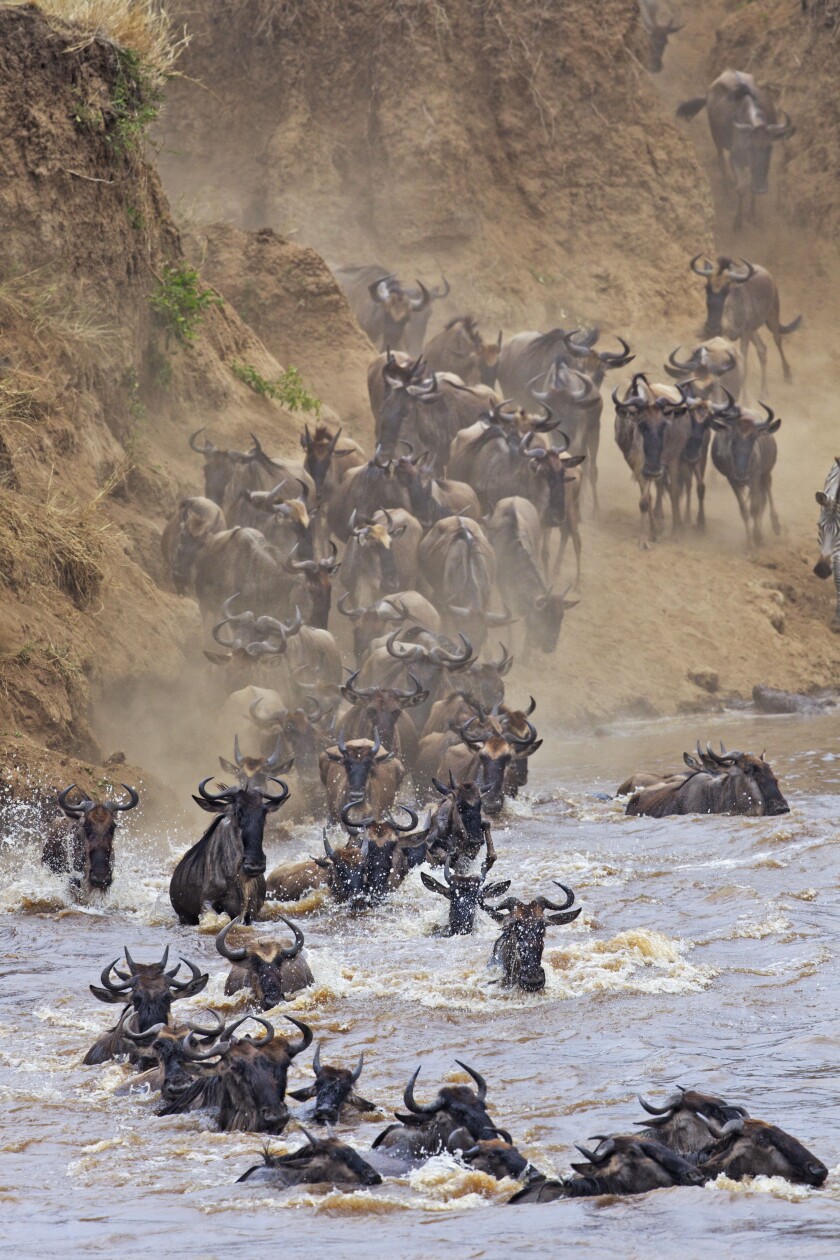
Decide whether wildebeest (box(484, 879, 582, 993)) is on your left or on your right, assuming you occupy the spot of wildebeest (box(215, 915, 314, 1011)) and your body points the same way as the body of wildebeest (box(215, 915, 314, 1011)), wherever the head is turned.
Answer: on your left

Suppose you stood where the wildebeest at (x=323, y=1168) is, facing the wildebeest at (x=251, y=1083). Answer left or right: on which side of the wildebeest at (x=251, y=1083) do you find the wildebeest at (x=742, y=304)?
right

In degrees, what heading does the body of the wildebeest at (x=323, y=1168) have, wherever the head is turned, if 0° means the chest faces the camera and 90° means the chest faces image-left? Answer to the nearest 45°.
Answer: approximately 270°

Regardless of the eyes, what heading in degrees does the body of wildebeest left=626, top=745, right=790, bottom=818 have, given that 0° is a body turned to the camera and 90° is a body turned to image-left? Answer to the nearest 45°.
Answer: approximately 270°

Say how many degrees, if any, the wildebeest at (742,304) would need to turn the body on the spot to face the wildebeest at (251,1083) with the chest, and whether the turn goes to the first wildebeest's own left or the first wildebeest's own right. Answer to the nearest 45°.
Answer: approximately 45° to the first wildebeest's own left

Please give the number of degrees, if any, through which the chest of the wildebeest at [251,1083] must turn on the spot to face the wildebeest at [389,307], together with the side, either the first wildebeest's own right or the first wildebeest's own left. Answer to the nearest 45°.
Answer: approximately 135° to the first wildebeest's own left

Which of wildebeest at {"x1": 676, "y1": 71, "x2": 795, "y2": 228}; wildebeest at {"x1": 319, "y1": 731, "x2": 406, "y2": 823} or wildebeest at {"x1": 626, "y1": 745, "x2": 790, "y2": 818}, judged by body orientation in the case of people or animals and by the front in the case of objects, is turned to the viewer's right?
wildebeest at {"x1": 626, "y1": 745, "x2": 790, "y2": 818}

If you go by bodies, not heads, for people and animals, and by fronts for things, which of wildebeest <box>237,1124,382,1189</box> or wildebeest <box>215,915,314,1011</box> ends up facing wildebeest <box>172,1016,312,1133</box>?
wildebeest <box>215,915,314,1011</box>

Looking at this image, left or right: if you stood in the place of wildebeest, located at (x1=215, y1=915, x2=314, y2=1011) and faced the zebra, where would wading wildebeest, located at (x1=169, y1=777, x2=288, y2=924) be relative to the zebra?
left

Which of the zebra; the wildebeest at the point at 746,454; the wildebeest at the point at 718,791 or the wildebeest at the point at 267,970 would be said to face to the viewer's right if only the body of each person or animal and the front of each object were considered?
the wildebeest at the point at 718,791

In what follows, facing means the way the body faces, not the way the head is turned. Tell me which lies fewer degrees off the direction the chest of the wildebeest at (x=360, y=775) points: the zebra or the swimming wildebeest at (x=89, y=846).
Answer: the swimming wildebeest

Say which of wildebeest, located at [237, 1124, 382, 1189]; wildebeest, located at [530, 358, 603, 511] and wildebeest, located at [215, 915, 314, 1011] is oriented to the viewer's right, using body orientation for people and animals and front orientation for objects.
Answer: wildebeest, located at [237, 1124, 382, 1189]

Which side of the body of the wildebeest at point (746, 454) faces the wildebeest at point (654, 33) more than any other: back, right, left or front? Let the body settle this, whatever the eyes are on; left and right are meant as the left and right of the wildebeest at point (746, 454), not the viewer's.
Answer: back
